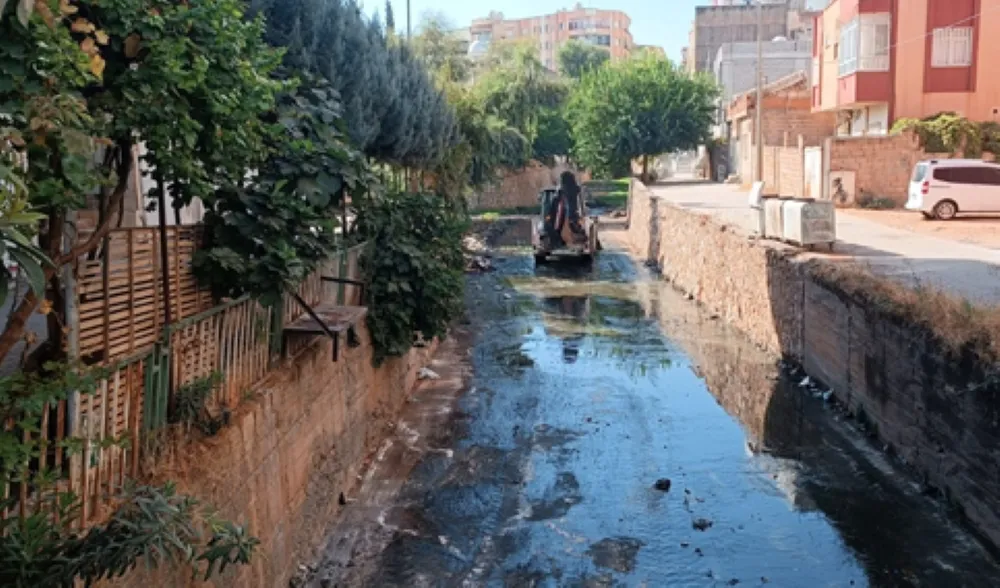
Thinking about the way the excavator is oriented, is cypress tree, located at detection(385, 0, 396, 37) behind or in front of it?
behind

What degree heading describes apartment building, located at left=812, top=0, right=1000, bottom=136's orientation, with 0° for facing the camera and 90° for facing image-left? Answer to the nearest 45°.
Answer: approximately 45°
